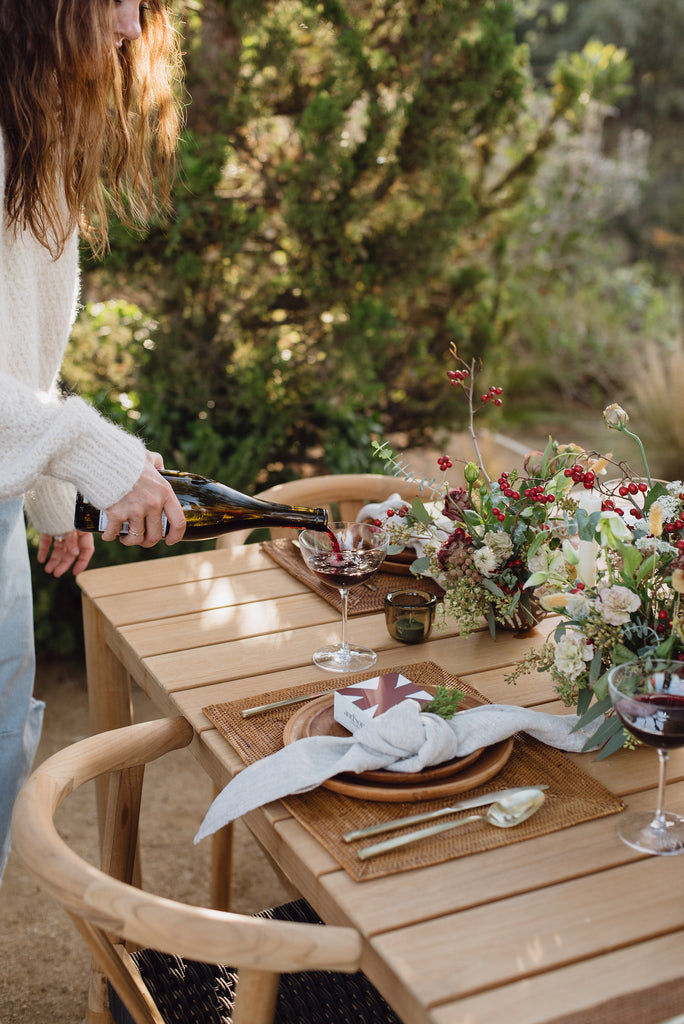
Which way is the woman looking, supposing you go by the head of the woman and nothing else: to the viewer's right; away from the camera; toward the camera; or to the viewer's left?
to the viewer's right

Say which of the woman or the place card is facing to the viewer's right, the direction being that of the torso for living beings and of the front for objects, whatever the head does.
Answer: the woman

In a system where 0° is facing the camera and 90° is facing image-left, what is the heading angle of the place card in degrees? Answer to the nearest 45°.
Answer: approximately 45°

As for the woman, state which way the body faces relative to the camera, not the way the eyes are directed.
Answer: to the viewer's right

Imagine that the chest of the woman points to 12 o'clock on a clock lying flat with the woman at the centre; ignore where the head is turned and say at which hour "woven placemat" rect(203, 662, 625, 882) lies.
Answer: The woven placemat is roughly at 2 o'clock from the woman.

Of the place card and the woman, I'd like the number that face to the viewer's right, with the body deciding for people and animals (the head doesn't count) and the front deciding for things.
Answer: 1

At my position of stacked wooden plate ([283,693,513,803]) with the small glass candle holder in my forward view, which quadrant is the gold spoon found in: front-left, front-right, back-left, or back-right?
back-right

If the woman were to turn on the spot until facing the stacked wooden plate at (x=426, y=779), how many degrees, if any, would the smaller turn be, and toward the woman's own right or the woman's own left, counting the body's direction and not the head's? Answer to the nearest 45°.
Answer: approximately 45° to the woman's own right
